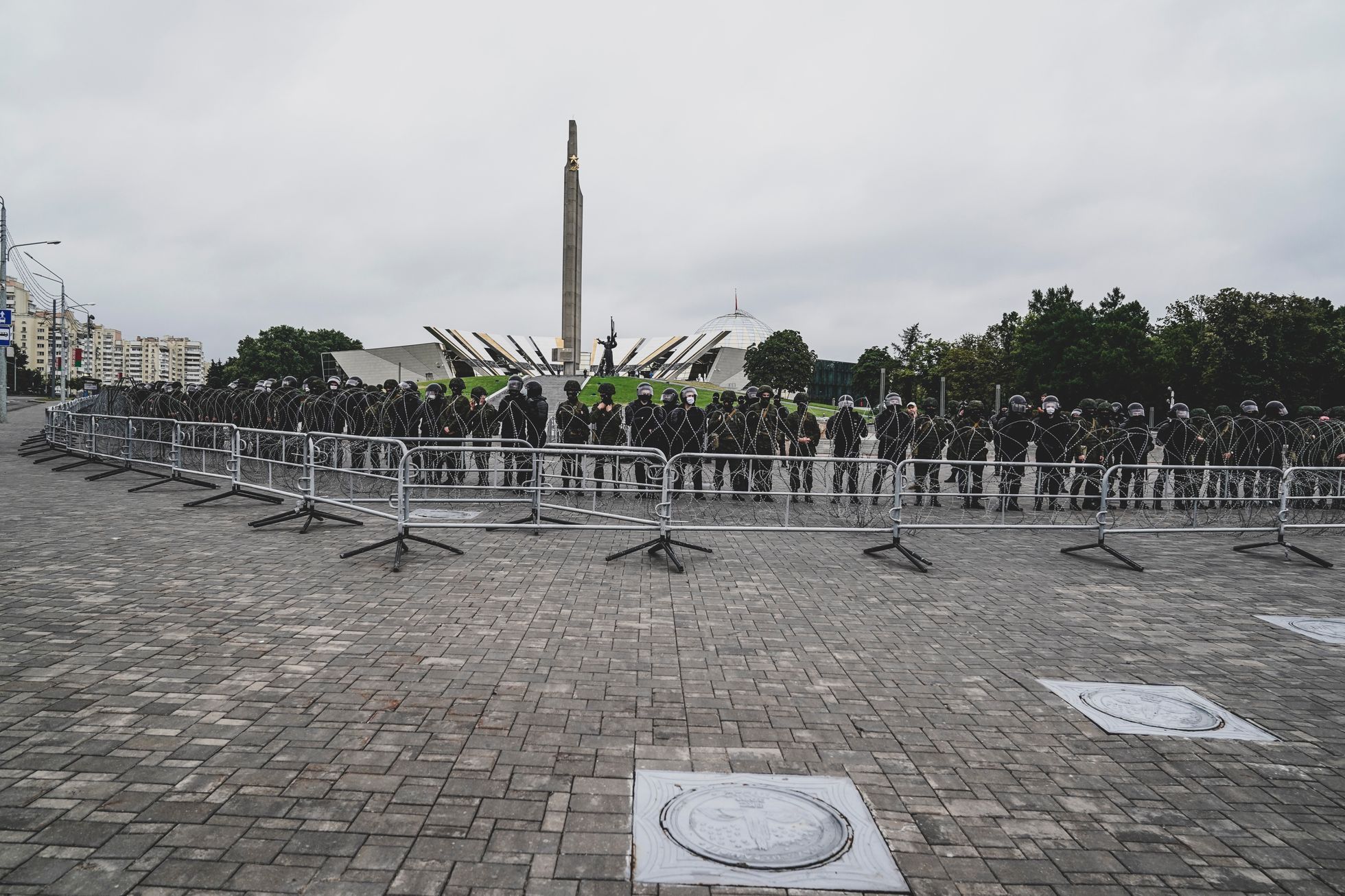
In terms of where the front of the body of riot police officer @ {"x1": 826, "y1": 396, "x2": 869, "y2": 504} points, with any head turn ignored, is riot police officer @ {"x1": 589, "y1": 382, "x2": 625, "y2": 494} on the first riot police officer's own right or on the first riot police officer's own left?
on the first riot police officer's own right

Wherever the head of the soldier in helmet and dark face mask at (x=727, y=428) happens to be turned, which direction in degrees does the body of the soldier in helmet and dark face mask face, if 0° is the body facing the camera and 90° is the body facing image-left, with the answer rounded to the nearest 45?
approximately 0°

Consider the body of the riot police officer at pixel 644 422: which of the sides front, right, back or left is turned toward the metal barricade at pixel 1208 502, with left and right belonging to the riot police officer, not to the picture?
left

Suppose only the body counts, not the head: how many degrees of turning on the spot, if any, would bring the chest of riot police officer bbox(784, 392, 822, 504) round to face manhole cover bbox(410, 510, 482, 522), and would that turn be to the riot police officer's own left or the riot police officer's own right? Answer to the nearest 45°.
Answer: approximately 45° to the riot police officer's own right

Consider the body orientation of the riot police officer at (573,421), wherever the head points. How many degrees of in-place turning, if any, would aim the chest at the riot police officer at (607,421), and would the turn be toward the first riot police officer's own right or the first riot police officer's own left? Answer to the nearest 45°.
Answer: approximately 90° to the first riot police officer's own left

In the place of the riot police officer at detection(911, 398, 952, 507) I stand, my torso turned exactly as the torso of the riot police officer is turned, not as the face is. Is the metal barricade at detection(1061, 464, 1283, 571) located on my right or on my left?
on my left
